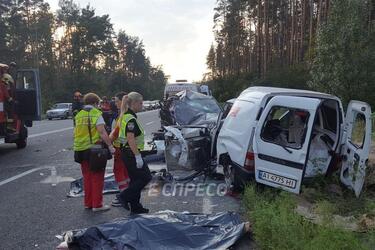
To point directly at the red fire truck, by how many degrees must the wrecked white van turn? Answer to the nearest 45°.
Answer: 0° — it already faces it

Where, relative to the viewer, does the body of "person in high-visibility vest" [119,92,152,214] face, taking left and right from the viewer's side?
facing to the right of the viewer

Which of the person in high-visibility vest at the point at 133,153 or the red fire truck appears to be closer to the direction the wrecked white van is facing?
the red fire truck

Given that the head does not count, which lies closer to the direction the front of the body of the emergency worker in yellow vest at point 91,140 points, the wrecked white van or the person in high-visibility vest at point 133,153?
the wrecked white van

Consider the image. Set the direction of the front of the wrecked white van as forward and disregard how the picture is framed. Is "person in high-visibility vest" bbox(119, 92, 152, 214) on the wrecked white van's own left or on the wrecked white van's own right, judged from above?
on the wrecked white van's own left

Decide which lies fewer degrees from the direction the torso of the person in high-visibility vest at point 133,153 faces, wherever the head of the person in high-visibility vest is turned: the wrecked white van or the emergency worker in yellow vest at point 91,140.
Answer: the wrecked white van

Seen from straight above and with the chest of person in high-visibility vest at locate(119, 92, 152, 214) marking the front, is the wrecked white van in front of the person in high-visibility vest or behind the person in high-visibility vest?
in front

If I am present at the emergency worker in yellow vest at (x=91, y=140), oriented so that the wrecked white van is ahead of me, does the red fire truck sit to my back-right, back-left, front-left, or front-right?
back-left

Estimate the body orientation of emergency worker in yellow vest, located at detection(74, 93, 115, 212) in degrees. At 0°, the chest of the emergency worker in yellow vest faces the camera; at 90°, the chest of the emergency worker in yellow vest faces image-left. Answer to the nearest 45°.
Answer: approximately 225°

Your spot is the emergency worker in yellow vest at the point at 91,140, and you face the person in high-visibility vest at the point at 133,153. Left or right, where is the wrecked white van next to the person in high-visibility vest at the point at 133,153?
left

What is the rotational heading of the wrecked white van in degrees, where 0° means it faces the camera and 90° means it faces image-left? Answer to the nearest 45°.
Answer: approximately 135°

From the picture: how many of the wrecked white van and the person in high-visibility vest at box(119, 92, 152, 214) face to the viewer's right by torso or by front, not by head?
1
